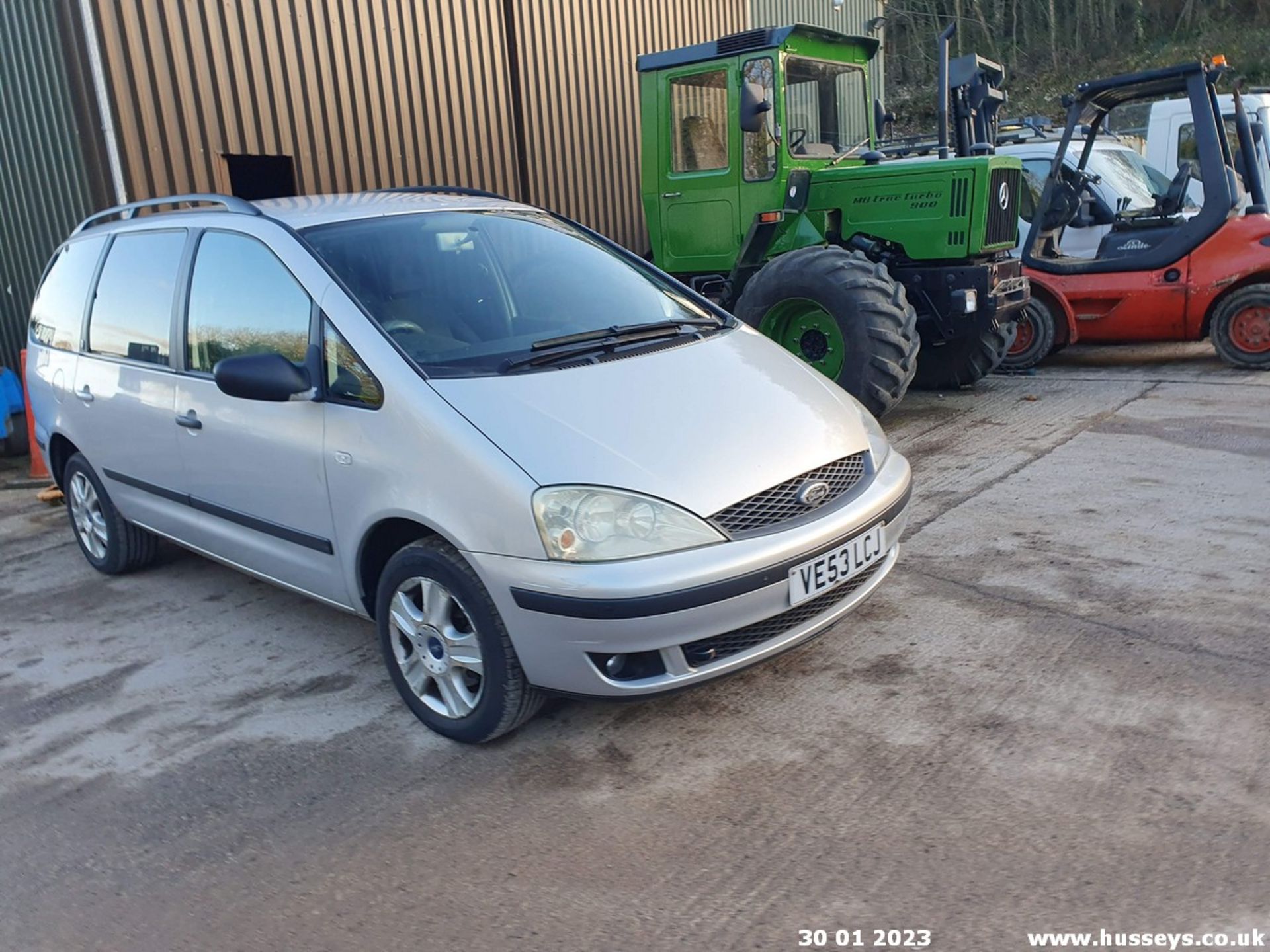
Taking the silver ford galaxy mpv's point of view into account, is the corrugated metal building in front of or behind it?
behind

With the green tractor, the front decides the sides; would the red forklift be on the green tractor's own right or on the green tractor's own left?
on the green tractor's own left

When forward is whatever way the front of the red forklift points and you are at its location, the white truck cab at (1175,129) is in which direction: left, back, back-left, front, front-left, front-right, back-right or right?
right

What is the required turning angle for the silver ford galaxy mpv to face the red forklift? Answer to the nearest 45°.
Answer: approximately 90° to its left

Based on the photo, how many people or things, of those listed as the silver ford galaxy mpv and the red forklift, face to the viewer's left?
1

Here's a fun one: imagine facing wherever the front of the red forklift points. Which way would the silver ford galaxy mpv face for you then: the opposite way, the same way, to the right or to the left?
the opposite way

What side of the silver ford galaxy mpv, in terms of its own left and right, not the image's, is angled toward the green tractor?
left

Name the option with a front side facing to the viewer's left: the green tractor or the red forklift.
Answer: the red forklift

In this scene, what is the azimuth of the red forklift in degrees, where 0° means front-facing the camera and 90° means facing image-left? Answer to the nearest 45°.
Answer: approximately 90°

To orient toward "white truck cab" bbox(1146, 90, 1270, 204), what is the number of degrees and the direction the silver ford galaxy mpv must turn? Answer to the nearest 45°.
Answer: approximately 90° to its left
